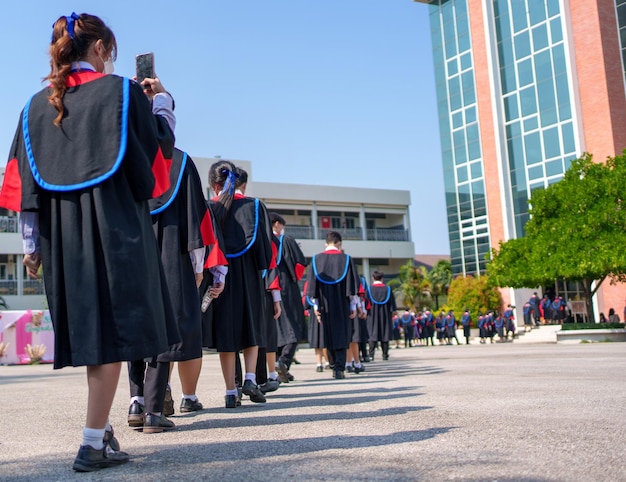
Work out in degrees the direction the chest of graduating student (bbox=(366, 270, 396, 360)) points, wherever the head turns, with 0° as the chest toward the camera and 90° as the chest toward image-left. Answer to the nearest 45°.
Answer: approximately 180°

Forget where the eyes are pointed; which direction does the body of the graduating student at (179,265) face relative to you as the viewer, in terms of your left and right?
facing away from the viewer and to the right of the viewer

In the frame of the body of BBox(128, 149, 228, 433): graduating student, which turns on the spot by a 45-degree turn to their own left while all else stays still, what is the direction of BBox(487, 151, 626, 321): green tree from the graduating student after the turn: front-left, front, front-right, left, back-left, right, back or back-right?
front-right

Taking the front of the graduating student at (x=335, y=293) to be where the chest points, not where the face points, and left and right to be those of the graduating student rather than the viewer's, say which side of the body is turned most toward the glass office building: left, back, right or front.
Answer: front

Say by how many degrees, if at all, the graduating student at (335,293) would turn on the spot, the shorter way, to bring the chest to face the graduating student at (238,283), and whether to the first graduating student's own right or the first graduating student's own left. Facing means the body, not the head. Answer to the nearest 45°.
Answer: approximately 180°

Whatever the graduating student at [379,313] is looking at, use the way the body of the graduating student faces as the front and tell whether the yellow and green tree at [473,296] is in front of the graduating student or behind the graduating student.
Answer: in front

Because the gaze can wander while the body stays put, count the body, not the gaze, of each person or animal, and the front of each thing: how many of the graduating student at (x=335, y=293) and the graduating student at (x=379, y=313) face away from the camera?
2

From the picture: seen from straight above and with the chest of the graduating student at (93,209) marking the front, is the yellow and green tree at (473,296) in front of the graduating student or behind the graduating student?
in front

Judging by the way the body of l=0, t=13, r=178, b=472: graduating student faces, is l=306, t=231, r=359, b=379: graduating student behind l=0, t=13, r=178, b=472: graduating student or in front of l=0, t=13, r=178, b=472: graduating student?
in front

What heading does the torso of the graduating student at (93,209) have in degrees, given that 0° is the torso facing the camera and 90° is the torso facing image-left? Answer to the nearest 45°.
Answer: approximately 225°

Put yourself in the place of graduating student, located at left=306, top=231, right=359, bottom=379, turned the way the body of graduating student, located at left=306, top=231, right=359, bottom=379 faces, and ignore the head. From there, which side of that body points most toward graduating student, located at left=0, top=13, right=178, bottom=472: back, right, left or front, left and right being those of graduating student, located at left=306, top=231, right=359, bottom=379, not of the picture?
back

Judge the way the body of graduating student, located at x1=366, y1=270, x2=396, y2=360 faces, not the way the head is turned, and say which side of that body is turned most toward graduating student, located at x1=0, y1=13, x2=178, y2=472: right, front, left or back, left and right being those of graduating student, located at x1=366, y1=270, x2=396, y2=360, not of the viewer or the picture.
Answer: back

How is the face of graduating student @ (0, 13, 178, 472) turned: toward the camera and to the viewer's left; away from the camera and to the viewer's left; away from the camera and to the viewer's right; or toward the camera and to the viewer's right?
away from the camera and to the viewer's right

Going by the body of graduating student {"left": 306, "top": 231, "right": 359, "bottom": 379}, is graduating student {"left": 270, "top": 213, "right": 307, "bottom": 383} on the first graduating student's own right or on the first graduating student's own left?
on the first graduating student's own left

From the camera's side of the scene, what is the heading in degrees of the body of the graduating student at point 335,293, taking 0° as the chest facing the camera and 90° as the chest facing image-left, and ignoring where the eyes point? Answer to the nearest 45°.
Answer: approximately 180°
